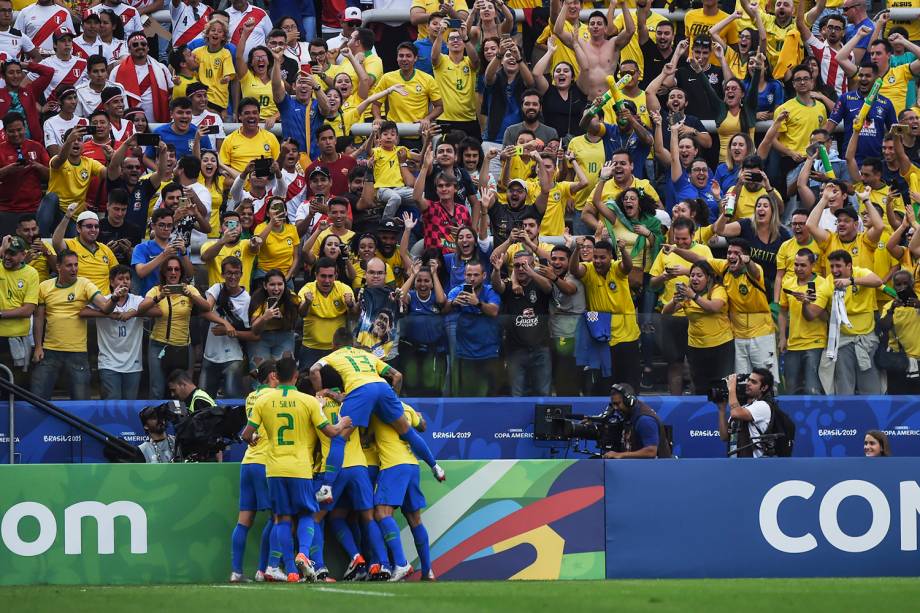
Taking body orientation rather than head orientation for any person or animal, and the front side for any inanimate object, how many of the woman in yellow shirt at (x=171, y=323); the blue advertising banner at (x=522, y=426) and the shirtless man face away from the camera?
0

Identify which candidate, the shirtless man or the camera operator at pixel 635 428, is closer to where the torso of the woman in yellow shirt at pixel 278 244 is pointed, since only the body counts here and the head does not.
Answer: the camera operator

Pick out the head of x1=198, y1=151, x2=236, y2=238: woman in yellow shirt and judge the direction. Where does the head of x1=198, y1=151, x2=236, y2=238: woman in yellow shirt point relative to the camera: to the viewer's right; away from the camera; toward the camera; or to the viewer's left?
toward the camera

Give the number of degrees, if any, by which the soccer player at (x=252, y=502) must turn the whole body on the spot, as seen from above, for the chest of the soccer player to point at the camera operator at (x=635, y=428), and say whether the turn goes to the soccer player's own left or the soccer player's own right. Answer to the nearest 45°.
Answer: approximately 45° to the soccer player's own right

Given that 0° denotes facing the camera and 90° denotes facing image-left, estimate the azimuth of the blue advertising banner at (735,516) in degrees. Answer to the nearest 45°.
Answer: approximately 0°

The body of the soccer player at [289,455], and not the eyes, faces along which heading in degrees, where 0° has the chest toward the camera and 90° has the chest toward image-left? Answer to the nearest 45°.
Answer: approximately 180°

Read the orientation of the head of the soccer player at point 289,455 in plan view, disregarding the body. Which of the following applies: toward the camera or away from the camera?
away from the camera

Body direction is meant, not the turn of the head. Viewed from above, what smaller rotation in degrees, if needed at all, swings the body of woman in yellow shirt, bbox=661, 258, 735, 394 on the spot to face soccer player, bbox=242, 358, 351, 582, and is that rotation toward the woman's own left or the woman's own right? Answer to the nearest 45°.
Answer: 0° — they already face them

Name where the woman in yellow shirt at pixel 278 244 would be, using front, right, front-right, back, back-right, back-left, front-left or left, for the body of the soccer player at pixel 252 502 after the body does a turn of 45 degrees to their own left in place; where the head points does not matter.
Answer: front

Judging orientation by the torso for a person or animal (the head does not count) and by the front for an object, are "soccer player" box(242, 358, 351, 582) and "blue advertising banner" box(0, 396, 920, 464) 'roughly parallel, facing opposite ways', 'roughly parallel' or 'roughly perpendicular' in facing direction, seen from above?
roughly parallel, facing opposite ways

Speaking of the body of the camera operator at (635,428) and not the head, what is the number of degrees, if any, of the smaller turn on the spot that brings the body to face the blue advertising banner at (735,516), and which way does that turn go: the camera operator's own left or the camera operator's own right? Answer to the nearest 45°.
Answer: approximately 135° to the camera operator's own left

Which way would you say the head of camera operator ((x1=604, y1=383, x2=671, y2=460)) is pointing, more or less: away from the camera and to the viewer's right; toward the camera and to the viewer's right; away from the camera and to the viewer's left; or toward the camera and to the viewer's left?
toward the camera and to the viewer's left

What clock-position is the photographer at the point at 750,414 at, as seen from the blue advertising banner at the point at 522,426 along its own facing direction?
The photographer is roughly at 10 o'clock from the blue advertising banner.

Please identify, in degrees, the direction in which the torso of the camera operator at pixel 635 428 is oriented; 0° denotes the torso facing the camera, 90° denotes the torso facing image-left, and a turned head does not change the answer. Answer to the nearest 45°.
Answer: approximately 90°

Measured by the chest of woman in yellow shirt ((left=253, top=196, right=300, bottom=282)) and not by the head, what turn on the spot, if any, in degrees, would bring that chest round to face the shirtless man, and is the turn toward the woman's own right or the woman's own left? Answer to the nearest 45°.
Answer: approximately 135° to the woman's own left

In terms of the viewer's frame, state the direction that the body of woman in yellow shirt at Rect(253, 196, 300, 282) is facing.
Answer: toward the camera

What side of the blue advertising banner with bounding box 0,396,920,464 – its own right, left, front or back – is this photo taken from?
front
